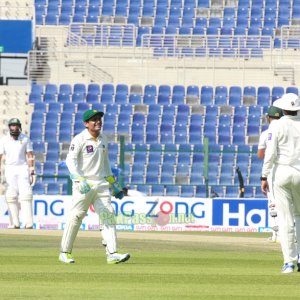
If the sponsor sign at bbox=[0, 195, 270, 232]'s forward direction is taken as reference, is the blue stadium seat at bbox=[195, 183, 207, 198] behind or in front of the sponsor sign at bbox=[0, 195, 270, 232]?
behind

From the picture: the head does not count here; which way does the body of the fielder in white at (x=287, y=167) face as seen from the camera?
away from the camera

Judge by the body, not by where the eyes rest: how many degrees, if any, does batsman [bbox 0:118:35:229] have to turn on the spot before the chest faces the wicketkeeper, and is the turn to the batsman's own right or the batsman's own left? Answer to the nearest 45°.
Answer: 0° — they already face them

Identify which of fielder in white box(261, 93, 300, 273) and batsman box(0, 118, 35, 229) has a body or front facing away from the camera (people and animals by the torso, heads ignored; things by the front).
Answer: the fielder in white
